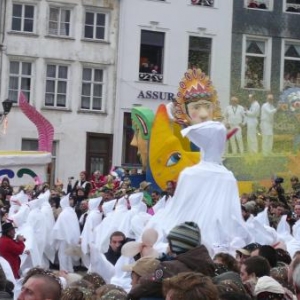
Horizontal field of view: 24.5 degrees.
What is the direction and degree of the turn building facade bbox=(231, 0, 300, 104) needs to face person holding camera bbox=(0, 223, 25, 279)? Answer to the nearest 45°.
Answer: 0° — it already faces them

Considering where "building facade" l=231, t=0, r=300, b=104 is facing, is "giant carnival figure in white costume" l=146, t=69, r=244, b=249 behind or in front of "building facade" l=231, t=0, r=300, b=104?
in front

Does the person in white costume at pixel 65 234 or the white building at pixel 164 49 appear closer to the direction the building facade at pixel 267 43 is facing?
the person in white costume

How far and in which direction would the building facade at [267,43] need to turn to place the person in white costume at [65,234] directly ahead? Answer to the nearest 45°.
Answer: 0° — it already faces them

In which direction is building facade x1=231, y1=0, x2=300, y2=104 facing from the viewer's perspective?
toward the camera
